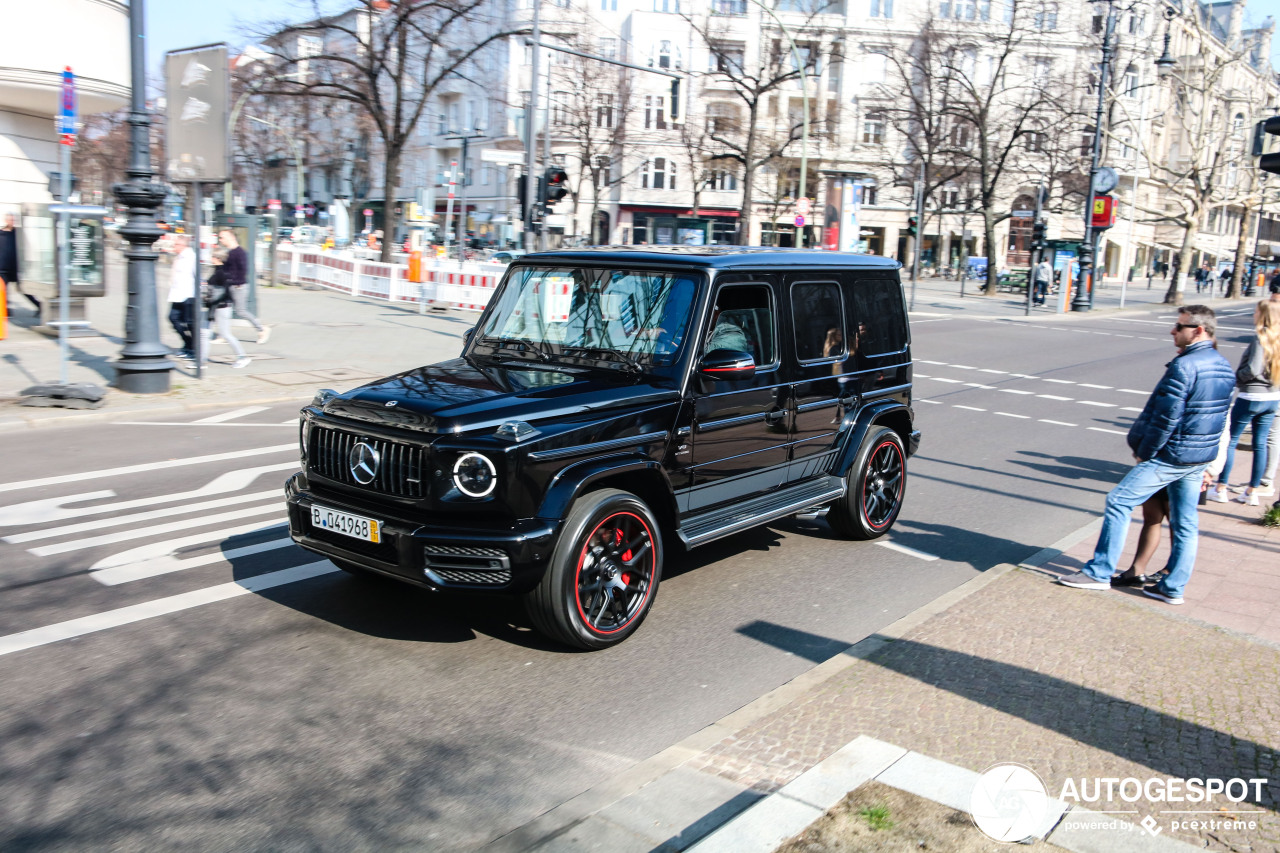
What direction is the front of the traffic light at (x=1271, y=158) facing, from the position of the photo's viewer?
facing to the left of the viewer

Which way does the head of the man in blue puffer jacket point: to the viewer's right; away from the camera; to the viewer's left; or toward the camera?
to the viewer's left

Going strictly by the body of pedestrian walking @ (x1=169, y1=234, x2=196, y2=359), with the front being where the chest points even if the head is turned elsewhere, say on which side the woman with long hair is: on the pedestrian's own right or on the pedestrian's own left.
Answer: on the pedestrian's own left

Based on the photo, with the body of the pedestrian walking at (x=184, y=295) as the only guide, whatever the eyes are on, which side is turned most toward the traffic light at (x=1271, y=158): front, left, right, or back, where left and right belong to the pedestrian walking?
back
